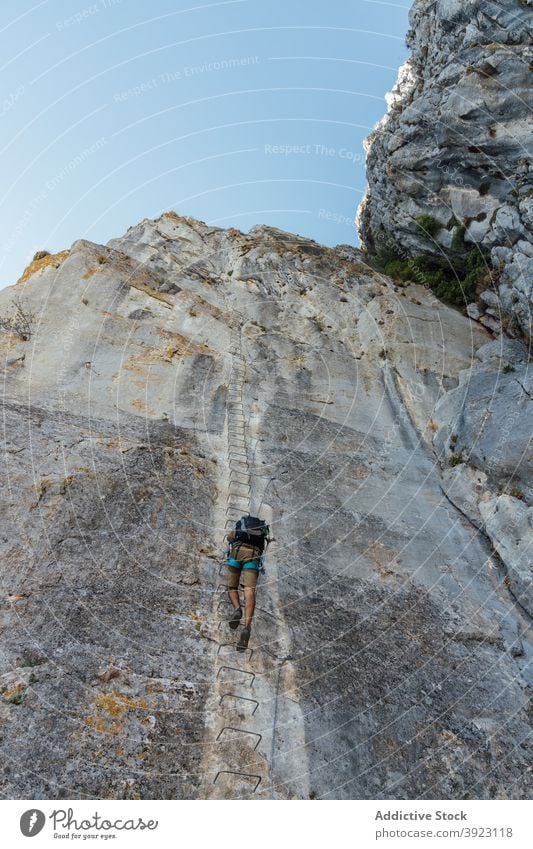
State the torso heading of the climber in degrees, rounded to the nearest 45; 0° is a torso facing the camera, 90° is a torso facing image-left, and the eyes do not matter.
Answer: approximately 180°

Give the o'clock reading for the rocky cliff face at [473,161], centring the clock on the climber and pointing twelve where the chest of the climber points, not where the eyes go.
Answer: The rocky cliff face is roughly at 1 o'clock from the climber.
